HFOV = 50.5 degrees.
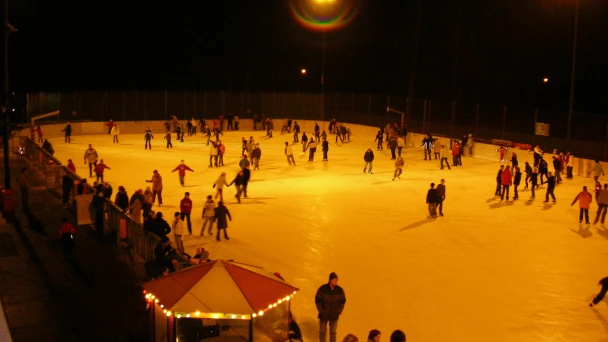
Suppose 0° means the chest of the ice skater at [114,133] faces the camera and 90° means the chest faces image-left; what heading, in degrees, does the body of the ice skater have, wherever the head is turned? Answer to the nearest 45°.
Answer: approximately 0°

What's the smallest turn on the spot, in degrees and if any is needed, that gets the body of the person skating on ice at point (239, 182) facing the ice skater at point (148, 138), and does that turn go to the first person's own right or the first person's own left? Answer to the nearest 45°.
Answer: approximately 90° to the first person's own right

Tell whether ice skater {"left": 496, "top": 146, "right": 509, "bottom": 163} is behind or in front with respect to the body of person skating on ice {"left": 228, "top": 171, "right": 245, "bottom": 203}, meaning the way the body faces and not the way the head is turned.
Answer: behind

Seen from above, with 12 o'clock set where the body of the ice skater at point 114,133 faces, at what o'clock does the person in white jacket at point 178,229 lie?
The person in white jacket is roughly at 12 o'clock from the ice skater.
